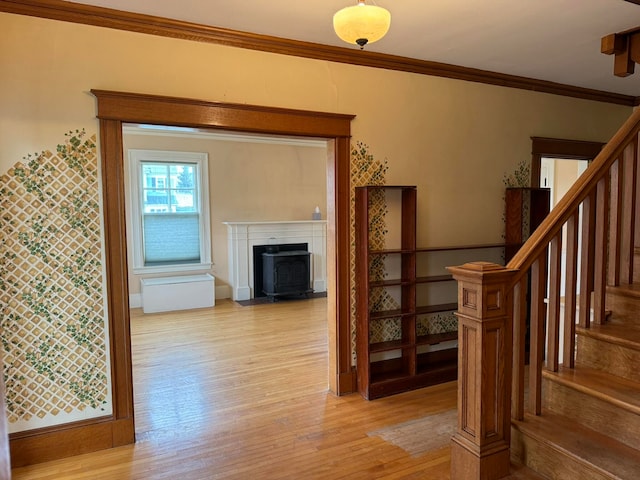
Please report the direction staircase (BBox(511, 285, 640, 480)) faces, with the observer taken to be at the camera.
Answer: facing the viewer and to the left of the viewer

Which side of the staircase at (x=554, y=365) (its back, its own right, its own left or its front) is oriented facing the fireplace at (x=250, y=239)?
right

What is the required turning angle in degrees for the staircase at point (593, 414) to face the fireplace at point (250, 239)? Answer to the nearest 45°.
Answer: approximately 90° to its right
